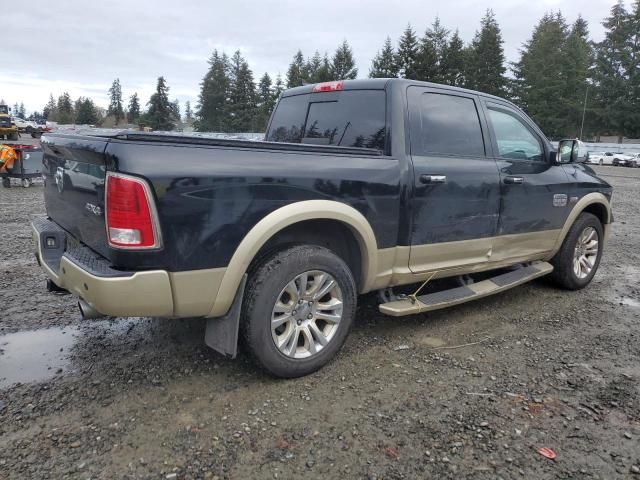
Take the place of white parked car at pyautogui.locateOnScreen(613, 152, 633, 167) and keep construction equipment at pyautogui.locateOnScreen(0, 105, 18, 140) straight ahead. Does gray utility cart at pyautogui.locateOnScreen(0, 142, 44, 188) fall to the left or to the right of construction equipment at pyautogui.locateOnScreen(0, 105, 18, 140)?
left

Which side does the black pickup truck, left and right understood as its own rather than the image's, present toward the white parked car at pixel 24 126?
left

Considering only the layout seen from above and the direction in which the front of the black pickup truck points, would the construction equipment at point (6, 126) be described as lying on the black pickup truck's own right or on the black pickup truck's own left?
on the black pickup truck's own left

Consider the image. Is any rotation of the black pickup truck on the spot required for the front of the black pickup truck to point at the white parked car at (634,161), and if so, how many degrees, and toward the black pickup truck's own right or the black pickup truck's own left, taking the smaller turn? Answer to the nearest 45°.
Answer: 0° — it already faces it

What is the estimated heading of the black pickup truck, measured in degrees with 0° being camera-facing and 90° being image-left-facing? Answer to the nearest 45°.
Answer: approximately 225°
